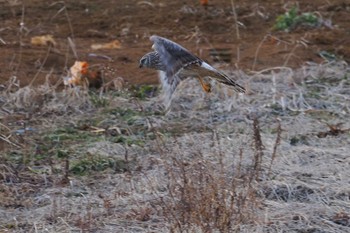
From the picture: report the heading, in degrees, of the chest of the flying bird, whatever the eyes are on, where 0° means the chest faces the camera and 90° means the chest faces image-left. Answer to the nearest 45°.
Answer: approximately 90°
